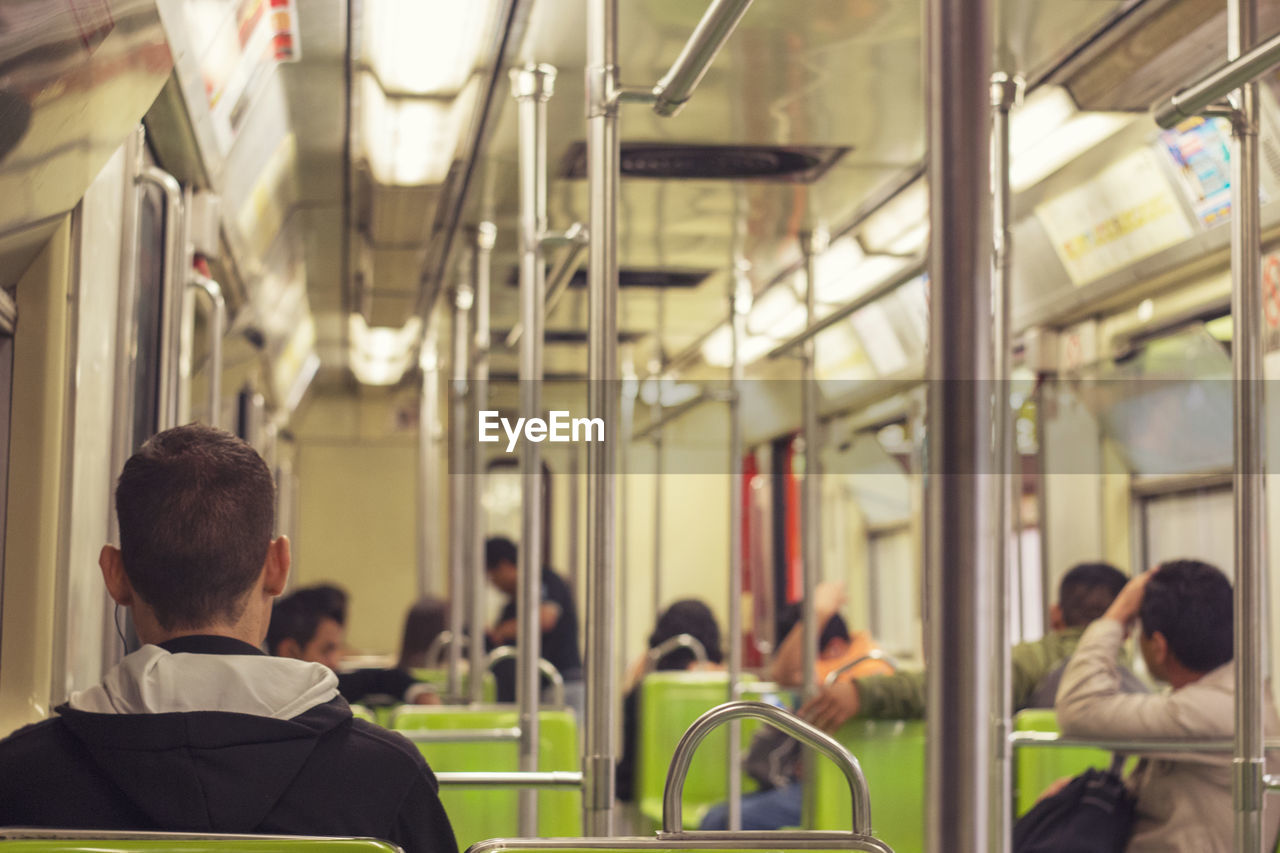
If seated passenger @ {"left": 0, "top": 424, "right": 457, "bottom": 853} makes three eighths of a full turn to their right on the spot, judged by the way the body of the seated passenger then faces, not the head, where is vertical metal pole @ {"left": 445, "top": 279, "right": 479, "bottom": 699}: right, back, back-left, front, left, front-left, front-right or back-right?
back-left

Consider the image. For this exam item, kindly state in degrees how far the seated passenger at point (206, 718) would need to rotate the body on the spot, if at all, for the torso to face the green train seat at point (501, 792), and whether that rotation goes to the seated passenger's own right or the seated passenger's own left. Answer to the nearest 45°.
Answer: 0° — they already face it

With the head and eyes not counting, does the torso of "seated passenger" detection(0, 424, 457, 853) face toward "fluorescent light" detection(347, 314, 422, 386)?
yes

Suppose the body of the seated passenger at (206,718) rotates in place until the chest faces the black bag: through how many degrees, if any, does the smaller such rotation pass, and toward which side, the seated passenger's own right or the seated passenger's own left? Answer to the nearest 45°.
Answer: approximately 45° to the seated passenger's own right

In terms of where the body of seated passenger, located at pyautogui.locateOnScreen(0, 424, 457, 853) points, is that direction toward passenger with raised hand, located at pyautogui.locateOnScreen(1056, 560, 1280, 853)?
no

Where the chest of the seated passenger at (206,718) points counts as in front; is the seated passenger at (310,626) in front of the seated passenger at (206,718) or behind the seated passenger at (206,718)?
in front

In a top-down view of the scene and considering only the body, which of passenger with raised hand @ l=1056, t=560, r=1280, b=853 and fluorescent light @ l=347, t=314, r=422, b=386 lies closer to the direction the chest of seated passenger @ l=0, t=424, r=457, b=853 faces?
the fluorescent light

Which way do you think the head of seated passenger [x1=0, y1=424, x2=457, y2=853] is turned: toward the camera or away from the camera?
away from the camera

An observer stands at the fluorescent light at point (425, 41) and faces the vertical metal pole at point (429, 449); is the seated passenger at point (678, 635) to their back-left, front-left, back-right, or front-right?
front-right

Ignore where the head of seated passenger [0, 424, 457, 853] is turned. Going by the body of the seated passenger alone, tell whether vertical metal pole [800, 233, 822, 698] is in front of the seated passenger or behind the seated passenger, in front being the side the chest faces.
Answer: in front

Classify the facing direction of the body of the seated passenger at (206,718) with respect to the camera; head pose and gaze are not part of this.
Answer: away from the camera

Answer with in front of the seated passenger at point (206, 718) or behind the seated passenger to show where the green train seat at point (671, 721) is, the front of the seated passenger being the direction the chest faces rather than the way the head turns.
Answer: in front

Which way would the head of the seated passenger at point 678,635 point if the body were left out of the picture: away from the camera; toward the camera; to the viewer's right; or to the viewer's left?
away from the camera

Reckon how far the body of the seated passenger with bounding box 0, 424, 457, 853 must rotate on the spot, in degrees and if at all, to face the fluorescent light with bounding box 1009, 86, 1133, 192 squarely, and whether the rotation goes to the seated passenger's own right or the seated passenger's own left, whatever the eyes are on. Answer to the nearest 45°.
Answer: approximately 45° to the seated passenger's own right

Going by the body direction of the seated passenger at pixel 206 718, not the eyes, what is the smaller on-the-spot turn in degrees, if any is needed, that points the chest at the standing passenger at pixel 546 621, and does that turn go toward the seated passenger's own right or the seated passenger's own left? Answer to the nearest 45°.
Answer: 0° — they already face them

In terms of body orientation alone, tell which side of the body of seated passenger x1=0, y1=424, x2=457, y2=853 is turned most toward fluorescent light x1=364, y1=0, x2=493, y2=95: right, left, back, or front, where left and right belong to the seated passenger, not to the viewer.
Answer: front
